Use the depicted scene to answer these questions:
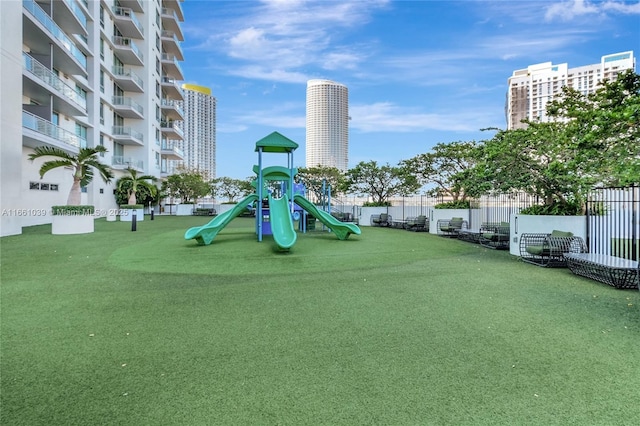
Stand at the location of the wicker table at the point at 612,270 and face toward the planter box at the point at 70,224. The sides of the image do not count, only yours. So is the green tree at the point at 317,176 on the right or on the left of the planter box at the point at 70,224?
right

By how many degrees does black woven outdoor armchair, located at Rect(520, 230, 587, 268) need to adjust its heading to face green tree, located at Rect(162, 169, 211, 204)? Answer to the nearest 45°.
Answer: approximately 90° to its right

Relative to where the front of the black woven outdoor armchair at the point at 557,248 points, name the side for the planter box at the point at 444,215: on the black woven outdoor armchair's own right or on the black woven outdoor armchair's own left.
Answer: on the black woven outdoor armchair's own right

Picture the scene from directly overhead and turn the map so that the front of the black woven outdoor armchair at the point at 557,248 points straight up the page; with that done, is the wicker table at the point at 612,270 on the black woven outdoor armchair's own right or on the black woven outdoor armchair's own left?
on the black woven outdoor armchair's own left

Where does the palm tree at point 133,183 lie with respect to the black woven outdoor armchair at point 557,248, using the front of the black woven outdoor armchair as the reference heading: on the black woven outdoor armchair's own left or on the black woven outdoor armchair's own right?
on the black woven outdoor armchair's own right

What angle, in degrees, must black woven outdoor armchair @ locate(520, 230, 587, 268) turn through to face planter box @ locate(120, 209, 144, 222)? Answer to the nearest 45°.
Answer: approximately 45° to its right

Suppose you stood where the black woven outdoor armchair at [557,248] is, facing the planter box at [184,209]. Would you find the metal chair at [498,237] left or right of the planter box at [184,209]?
right

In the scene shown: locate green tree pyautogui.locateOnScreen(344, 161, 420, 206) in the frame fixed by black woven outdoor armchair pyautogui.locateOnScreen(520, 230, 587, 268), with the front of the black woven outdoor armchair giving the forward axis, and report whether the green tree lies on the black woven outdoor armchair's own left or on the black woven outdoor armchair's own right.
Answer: on the black woven outdoor armchair's own right

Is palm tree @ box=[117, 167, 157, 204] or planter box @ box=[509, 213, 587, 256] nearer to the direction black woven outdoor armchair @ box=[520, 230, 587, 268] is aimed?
the palm tree

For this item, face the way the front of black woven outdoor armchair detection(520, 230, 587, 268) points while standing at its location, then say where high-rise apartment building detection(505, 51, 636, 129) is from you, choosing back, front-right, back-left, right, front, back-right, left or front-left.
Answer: back-right

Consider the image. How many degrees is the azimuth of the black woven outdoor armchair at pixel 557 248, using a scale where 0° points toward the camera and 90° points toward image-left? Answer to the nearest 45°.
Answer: approximately 45°

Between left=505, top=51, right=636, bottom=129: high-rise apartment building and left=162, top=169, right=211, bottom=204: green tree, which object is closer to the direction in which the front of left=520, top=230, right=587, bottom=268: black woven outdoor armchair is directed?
the green tree

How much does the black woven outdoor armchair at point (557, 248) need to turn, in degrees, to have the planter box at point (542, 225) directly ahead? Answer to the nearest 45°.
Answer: approximately 135° to its right
